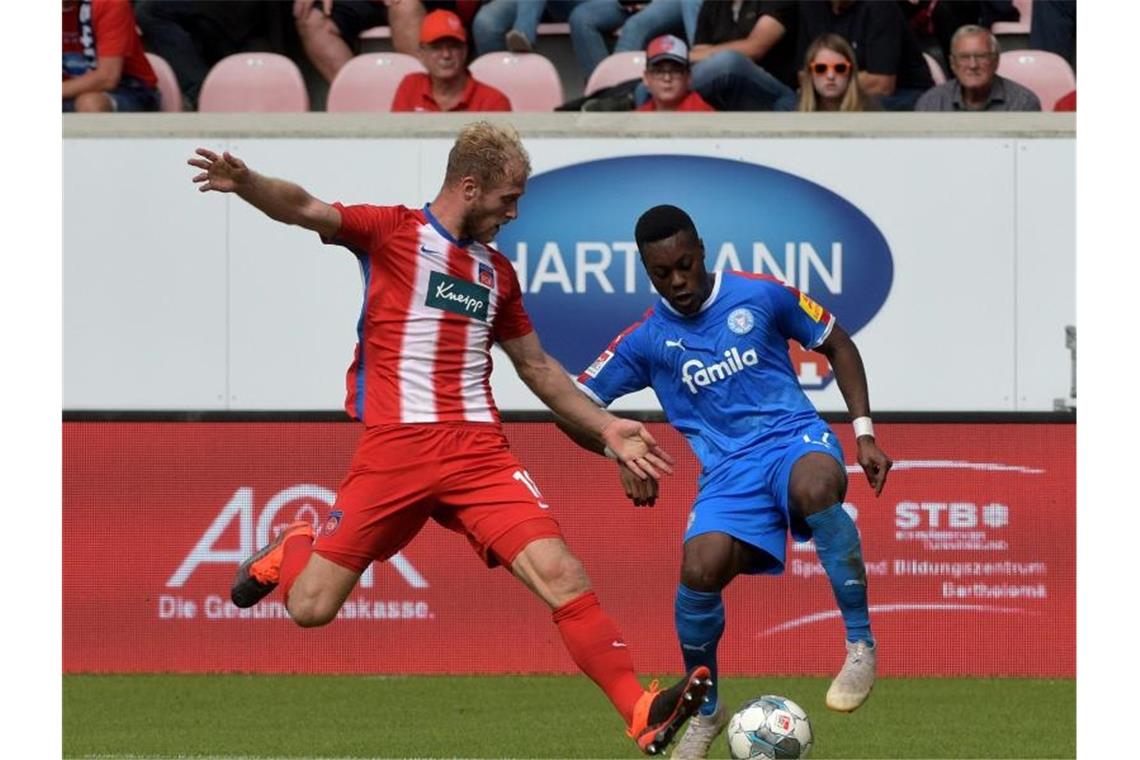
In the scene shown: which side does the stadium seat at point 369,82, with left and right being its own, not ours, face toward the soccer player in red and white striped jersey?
front

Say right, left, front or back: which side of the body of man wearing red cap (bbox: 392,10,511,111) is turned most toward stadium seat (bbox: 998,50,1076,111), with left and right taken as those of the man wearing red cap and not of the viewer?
left

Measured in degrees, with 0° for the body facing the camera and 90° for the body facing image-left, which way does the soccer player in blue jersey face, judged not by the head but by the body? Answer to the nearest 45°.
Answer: approximately 0°
